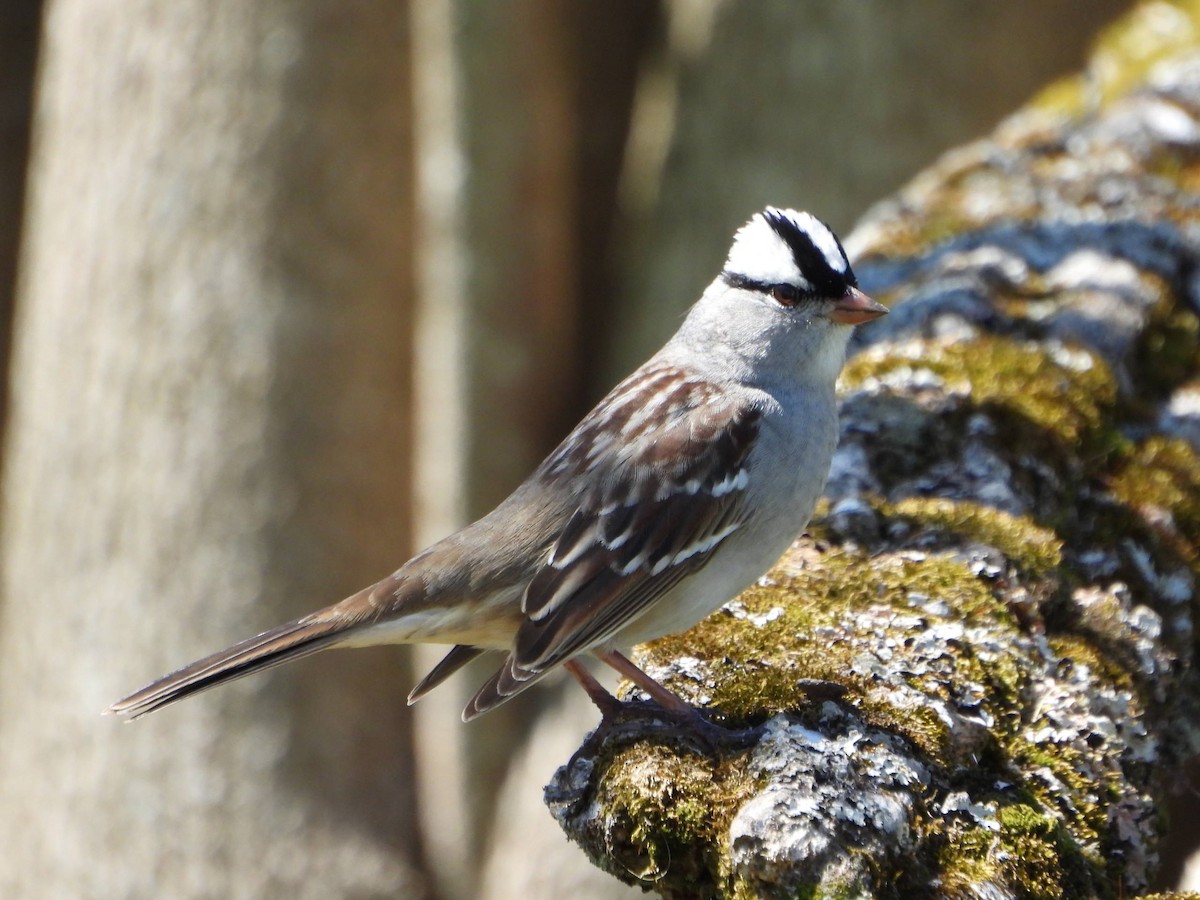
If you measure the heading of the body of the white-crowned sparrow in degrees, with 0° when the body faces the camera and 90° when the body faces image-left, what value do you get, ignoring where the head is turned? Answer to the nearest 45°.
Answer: approximately 270°
